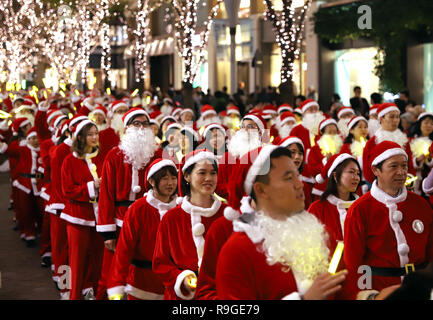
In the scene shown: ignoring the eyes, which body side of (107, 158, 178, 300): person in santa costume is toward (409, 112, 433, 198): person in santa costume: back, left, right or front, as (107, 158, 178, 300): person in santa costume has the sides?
left

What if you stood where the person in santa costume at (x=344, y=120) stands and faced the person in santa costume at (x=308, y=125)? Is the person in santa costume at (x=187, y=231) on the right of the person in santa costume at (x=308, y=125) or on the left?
left

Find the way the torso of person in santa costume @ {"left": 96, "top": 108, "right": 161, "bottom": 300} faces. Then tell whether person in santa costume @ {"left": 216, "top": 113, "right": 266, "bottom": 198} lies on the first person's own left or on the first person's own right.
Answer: on the first person's own left

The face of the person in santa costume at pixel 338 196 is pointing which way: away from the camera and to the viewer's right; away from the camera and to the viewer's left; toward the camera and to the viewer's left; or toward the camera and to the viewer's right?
toward the camera and to the viewer's right

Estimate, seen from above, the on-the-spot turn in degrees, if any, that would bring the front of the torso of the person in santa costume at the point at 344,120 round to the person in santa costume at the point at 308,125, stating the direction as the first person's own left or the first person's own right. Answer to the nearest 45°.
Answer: approximately 90° to the first person's own right
